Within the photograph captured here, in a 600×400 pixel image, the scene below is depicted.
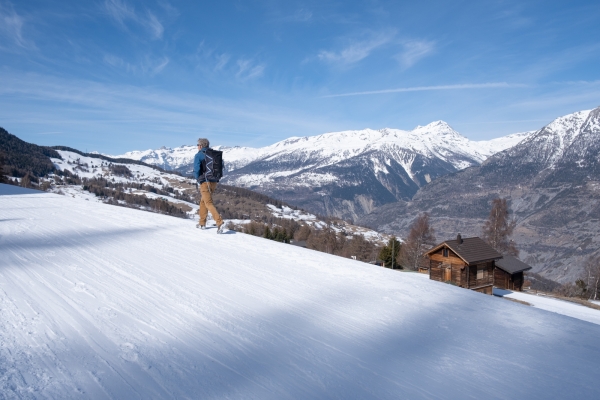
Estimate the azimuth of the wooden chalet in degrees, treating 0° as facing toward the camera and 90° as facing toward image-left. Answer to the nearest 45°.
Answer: approximately 45°

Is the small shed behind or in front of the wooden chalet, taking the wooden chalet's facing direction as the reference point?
behind

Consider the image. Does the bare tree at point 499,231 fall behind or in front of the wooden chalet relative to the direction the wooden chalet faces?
behind

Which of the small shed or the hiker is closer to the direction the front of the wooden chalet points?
the hiker
